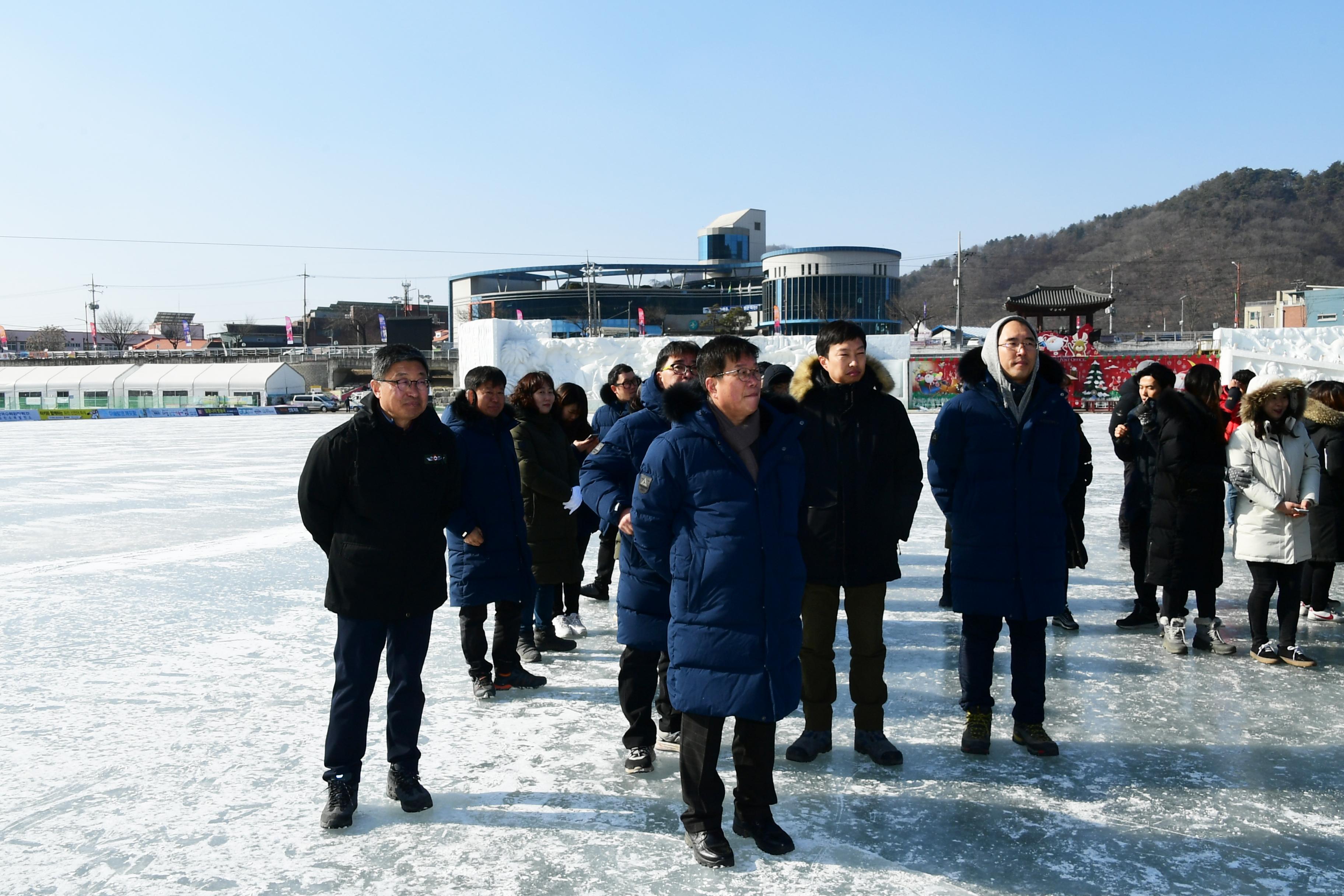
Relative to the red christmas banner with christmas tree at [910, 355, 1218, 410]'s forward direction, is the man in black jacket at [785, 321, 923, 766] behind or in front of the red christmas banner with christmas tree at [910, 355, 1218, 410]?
in front

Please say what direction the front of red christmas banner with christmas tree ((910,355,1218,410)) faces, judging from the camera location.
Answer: facing the viewer

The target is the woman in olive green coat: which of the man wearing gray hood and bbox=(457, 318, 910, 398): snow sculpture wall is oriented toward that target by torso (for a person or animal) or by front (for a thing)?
the snow sculpture wall

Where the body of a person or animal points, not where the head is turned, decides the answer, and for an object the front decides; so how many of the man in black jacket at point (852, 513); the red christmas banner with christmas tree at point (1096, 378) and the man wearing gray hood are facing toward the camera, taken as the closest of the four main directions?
3

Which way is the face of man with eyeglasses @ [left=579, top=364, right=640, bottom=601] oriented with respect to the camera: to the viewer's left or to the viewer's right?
to the viewer's right

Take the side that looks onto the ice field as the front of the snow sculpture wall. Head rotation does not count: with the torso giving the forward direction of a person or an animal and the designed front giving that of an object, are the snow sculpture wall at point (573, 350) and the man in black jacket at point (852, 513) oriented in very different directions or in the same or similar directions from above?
same or similar directions

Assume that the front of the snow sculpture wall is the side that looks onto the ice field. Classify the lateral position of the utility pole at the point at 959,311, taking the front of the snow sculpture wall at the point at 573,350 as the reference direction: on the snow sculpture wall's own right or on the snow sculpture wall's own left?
on the snow sculpture wall's own left

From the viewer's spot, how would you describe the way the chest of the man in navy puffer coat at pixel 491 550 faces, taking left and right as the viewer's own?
facing the viewer and to the right of the viewer

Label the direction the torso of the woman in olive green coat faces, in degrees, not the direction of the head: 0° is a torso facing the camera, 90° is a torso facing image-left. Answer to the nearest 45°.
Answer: approximately 315°

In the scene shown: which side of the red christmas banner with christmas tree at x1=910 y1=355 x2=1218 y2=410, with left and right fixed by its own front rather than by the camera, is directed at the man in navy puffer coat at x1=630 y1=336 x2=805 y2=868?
front

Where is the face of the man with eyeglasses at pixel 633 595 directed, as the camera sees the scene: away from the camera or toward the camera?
toward the camera

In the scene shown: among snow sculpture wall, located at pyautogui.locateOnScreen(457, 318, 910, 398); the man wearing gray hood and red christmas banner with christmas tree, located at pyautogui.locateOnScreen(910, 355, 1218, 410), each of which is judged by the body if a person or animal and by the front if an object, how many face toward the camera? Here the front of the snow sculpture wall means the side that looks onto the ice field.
3

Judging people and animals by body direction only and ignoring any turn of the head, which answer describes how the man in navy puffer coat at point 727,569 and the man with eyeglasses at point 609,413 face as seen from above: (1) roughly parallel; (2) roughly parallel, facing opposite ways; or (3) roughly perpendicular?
roughly parallel

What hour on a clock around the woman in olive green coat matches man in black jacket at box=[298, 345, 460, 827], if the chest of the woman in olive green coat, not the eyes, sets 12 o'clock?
The man in black jacket is roughly at 2 o'clock from the woman in olive green coat.

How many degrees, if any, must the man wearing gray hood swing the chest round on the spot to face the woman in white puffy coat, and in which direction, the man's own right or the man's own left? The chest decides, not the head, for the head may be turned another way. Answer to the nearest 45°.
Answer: approximately 135° to the man's own left

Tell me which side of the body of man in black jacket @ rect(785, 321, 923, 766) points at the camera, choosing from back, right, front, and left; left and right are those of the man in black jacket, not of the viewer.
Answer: front

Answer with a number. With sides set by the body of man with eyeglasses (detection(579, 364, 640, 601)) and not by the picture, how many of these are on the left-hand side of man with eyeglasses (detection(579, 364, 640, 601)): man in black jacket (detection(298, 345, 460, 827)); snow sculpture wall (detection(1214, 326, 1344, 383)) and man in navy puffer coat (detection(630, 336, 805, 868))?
1

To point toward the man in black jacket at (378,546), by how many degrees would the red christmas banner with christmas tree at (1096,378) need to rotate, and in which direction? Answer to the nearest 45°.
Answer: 0° — it already faces them

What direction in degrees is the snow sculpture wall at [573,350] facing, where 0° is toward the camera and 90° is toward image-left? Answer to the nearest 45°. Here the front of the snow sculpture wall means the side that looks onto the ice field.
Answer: approximately 0°
